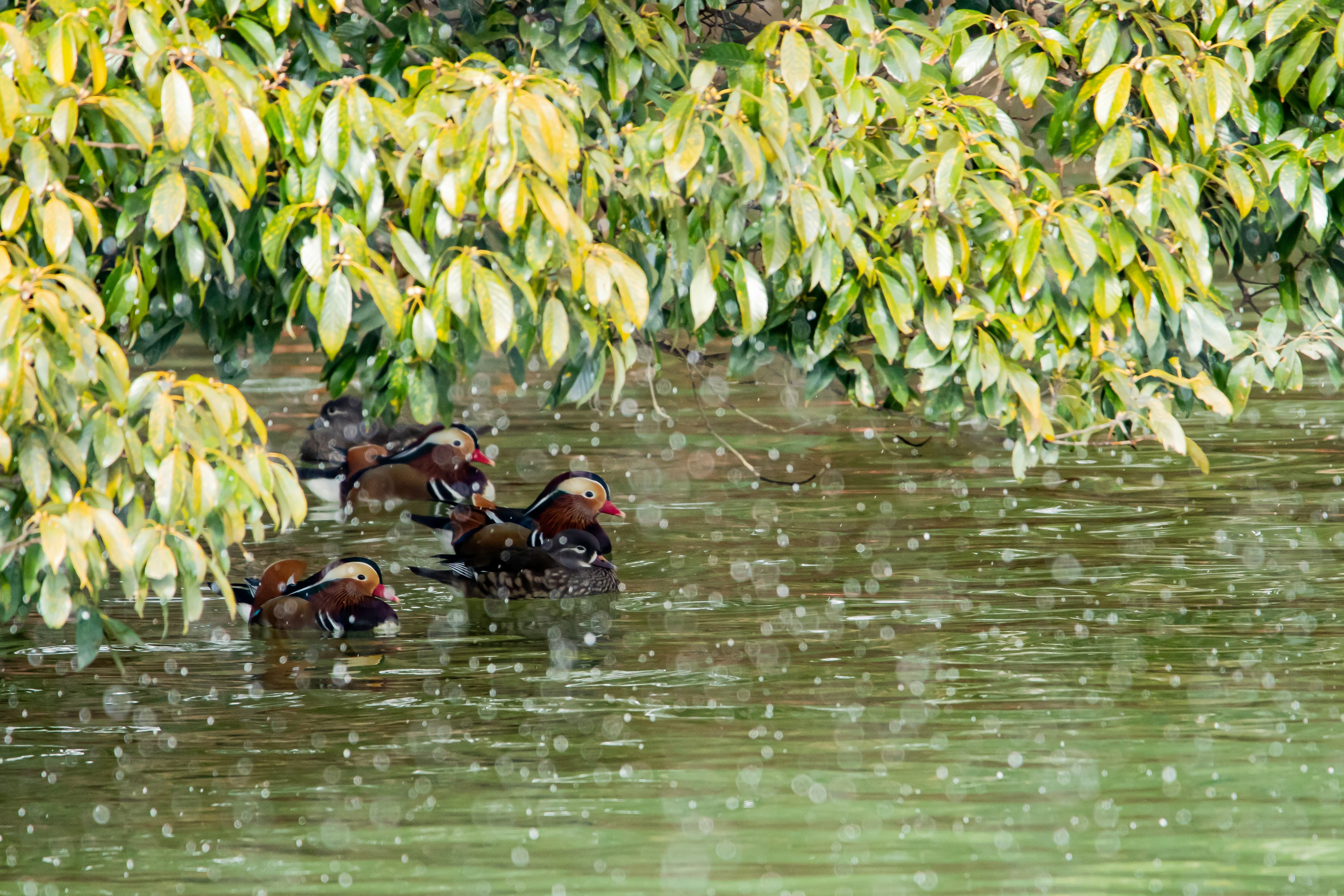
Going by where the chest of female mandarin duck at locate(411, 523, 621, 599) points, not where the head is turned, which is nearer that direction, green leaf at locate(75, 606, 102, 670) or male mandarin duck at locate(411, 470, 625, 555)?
the male mandarin duck

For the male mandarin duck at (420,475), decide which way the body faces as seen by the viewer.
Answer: to the viewer's right

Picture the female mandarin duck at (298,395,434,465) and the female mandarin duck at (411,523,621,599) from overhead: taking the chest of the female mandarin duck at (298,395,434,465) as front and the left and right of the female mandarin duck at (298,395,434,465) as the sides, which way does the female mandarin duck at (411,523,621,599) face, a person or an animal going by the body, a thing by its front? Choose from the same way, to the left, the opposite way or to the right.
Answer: the opposite way

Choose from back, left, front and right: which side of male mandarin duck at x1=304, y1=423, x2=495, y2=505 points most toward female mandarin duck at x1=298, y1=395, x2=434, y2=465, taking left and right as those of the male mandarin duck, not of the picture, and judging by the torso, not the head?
left

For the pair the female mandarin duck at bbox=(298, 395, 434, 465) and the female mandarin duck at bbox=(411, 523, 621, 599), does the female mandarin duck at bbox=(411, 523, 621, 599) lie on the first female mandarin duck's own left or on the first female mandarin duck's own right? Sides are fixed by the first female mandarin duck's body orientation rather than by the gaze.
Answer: on the first female mandarin duck's own left

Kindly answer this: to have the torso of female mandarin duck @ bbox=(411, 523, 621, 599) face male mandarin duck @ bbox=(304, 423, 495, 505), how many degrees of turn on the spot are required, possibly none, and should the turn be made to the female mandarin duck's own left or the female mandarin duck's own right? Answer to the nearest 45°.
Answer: approximately 90° to the female mandarin duck's own left

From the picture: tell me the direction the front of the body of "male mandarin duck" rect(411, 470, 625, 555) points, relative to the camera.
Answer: to the viewer's right

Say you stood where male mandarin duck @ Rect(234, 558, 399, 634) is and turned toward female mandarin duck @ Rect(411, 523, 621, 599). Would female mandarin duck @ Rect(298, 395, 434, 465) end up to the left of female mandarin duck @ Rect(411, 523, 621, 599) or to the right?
left

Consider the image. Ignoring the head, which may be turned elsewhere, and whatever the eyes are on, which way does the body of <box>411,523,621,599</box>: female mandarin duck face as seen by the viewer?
to the viewer's right

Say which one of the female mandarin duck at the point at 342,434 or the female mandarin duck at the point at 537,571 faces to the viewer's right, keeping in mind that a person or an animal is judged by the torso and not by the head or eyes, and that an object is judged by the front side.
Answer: the female mandarin duck at the point at 537,571

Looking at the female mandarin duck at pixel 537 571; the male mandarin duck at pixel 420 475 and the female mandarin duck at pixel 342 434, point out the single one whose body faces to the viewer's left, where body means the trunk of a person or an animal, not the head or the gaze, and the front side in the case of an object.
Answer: the female mandarin duck at pixel 342 434

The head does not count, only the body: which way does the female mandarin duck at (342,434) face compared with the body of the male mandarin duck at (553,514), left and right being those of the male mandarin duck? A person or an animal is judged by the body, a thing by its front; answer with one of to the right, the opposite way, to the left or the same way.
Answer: the opposite way

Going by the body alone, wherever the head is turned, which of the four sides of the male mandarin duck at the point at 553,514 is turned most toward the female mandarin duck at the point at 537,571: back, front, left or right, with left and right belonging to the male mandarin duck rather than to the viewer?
right

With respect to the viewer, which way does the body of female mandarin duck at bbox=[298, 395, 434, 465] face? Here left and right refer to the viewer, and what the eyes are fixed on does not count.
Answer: facing to the left of the viewer
